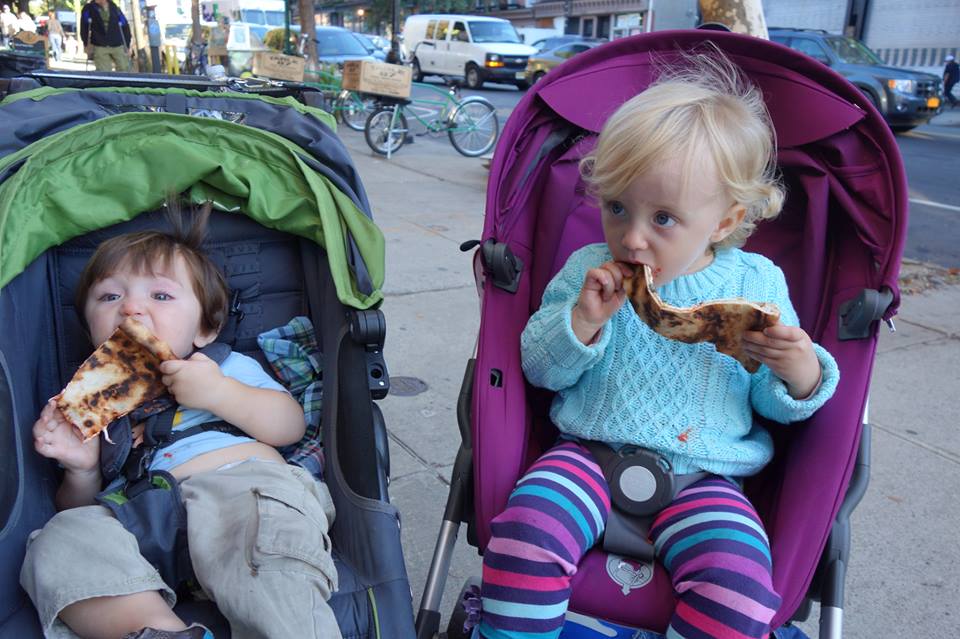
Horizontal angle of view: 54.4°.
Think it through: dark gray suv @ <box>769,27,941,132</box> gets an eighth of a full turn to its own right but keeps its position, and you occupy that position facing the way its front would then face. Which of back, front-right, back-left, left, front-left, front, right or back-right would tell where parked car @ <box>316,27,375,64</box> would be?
right

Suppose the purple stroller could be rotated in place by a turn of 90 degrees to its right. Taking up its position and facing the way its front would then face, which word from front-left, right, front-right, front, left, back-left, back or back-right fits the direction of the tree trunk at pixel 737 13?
right

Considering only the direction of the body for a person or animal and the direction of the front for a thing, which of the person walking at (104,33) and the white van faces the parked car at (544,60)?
the white van

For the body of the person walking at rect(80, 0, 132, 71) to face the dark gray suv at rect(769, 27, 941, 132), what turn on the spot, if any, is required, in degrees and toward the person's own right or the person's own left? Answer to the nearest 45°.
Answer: approximately 90° to the person's own left

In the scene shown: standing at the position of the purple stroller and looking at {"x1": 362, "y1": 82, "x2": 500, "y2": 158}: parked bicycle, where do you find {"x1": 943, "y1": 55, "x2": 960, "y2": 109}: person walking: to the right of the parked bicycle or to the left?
right

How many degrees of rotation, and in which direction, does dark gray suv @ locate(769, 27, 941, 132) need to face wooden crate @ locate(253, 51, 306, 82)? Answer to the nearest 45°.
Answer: approximately 90° to its right

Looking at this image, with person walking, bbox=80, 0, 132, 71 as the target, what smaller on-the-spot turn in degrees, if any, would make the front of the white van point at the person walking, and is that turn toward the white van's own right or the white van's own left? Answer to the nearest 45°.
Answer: approximately 90° to the white van's own right

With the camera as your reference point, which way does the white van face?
facing the viewer and to the right of the viewer

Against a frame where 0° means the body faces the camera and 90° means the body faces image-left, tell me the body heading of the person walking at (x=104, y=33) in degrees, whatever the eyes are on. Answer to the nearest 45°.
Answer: approximately 0°

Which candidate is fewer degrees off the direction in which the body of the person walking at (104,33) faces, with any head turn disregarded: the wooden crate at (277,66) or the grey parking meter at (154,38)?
the wooden crate

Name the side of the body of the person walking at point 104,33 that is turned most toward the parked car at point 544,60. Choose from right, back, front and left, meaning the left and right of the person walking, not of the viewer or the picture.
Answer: left

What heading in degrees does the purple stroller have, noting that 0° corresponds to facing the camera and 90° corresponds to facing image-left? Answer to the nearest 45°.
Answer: approximately 0°

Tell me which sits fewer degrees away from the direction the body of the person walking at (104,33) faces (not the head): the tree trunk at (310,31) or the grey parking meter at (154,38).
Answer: the tree trunk
